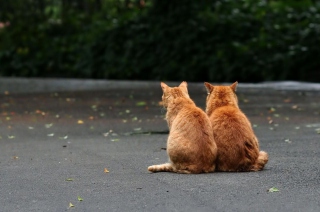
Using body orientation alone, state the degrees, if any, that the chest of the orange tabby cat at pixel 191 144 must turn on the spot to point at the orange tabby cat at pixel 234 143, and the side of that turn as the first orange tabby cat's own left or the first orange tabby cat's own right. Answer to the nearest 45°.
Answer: approximately 135° to the first orange tabby cat's own right

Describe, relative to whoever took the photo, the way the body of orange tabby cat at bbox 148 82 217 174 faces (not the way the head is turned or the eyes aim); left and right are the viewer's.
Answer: facing away from the viewer and to the left of the viewer
